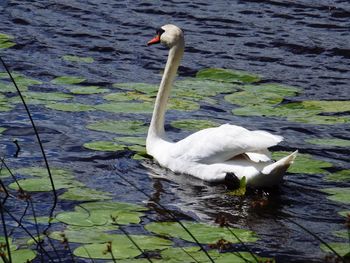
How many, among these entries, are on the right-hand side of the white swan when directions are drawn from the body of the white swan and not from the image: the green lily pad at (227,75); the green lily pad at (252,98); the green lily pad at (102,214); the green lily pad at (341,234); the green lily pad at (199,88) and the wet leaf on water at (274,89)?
4

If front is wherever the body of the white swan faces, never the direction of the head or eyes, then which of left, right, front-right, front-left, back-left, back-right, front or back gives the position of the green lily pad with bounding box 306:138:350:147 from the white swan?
back-right

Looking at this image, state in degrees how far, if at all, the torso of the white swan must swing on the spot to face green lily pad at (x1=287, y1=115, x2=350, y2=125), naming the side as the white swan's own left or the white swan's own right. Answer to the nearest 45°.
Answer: approximately 135° to the white swan's own right

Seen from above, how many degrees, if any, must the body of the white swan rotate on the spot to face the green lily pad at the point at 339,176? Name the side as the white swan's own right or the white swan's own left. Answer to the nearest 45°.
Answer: approximately 180°

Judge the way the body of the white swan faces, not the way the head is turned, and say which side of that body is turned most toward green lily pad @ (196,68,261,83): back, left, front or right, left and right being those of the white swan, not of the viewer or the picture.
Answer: right

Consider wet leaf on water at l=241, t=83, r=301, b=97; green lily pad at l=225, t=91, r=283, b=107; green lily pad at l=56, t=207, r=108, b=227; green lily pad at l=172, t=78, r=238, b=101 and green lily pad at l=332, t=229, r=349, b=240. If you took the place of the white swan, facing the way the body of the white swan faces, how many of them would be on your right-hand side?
3

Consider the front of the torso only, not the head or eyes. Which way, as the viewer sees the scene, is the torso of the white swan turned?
to the viewer's left

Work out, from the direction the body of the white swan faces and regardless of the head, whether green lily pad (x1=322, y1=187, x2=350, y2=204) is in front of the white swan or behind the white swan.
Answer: behind

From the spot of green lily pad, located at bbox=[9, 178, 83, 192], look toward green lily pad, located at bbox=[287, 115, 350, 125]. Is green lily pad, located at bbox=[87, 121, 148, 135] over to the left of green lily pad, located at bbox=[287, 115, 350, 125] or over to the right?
left
